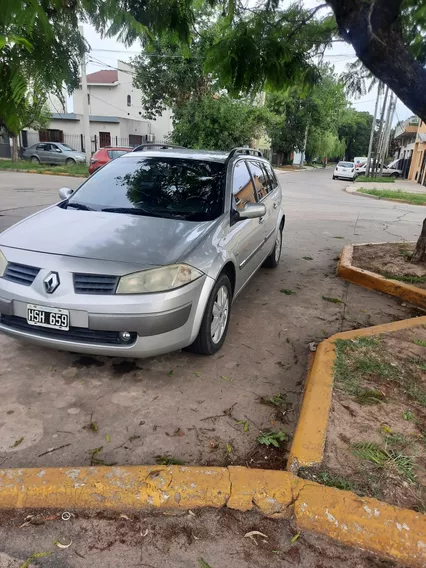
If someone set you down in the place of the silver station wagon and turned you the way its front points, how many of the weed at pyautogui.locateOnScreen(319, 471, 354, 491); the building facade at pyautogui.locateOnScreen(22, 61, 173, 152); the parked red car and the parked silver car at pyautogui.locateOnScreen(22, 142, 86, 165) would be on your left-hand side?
1

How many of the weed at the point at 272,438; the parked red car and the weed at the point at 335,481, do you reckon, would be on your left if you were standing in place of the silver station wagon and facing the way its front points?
2

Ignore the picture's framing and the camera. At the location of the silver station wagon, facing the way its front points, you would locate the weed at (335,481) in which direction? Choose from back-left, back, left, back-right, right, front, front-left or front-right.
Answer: left

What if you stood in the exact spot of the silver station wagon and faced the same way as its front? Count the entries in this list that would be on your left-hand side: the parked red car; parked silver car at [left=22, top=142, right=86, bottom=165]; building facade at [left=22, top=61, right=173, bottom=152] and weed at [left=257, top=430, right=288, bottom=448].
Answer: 1

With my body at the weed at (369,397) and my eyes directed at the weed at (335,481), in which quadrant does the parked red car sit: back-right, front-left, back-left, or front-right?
back-right

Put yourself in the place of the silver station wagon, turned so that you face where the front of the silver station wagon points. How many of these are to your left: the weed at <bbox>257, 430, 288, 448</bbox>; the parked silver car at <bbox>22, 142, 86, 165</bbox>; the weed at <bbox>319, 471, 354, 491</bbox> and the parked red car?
2

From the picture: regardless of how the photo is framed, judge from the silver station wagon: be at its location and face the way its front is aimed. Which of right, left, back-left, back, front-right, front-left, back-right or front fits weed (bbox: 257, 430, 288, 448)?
left

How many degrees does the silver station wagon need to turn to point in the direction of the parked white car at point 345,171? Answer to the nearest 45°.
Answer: approximately 180°

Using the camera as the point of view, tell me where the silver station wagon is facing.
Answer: facing the viewer and to the left of the viewer

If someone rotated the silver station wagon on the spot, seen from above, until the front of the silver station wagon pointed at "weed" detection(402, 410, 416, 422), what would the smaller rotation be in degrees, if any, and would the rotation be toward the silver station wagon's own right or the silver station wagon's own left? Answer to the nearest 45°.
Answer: approximately 90° to the silver station wagon's own left

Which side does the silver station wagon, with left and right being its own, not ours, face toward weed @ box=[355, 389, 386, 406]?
left

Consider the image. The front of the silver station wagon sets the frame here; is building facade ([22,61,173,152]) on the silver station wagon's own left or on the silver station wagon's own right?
on the silver station wagon's own right

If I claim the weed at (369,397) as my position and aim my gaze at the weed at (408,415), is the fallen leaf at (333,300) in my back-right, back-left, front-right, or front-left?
back-left

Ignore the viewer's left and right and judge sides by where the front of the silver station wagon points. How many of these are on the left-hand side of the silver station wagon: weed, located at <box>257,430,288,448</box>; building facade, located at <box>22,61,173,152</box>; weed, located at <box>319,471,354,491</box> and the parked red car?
2
